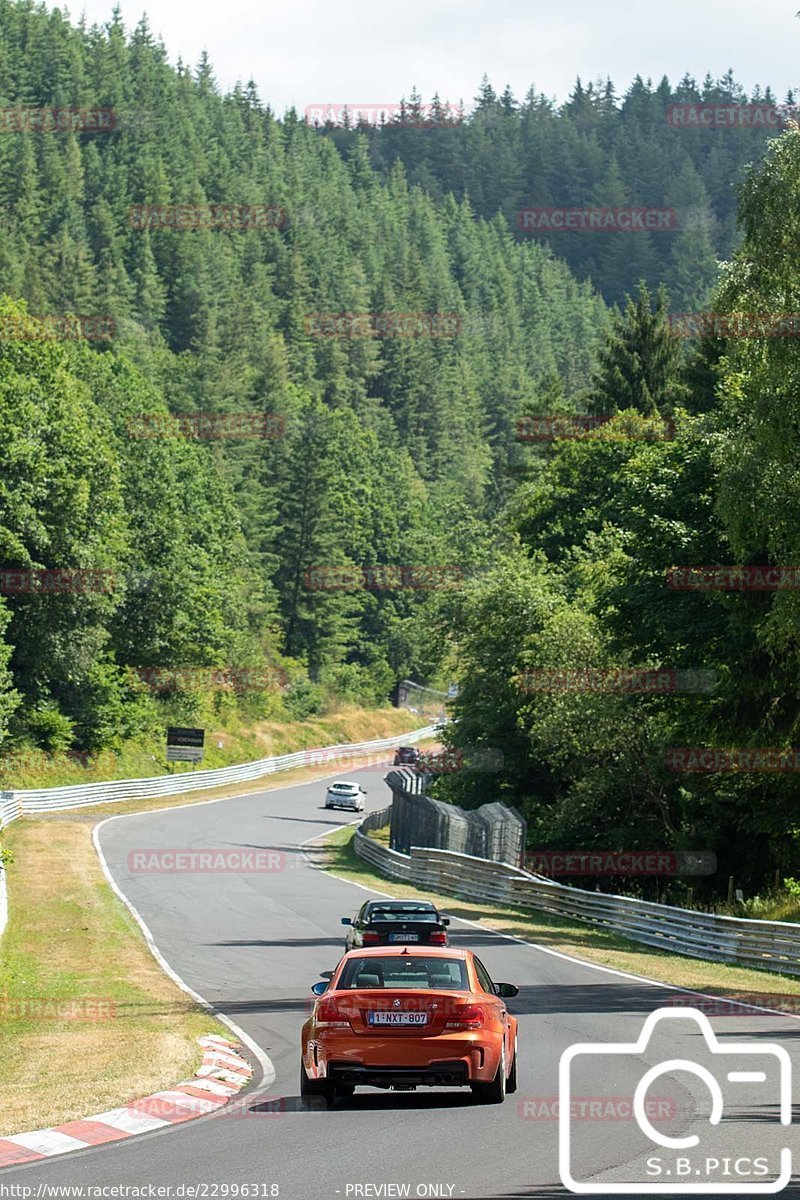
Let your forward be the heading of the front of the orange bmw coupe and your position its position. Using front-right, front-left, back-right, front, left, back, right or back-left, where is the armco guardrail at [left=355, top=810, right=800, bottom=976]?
front

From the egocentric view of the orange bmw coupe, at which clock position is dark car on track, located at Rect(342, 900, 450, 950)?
The dark car on track is roughly at 12 o'clock from the orange bmw coupe.

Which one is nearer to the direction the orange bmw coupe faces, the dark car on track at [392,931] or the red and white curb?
the dark car on track

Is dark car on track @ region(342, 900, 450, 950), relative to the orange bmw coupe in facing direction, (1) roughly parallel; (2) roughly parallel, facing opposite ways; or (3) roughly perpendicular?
roughly parallel

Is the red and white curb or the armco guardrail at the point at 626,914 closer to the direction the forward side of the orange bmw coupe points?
the armco guardrail

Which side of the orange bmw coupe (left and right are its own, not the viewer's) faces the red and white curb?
left

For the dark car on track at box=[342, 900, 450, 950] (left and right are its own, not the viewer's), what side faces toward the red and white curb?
back

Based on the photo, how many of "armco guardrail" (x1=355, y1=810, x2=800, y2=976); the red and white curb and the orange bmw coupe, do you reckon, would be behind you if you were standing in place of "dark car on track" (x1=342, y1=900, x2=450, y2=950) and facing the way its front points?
2

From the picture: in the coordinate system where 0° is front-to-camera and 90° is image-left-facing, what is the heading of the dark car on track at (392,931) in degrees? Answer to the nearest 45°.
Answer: approximately 180°

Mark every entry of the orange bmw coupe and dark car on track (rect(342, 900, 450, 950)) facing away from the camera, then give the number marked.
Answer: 2

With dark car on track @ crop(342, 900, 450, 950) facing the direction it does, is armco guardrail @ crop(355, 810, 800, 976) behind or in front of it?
in front

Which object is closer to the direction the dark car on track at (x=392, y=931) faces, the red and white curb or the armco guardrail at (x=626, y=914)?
the armco guardrail

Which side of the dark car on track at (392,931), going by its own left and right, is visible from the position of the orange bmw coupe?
back

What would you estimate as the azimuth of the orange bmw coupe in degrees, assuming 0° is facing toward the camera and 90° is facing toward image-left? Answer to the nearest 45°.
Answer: approximately 180°

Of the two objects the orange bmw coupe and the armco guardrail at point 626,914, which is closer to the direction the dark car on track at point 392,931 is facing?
the armco guardrail
